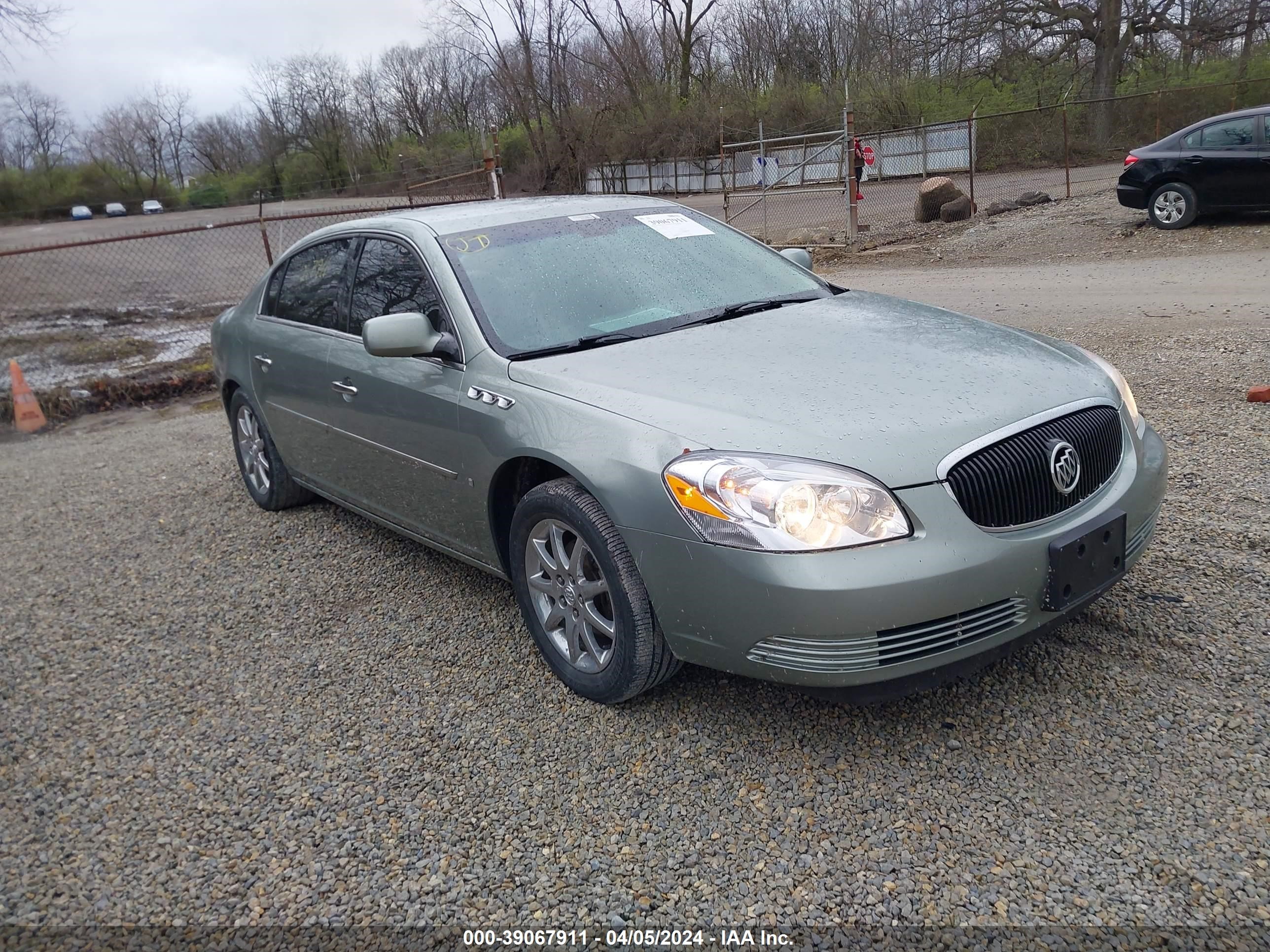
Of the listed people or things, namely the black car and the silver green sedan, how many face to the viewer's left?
0

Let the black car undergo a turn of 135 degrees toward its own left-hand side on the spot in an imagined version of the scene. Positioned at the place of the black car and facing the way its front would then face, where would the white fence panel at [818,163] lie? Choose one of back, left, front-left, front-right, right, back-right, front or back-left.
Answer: front

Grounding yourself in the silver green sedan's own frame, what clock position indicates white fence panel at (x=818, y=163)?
The white fence panel is roughly at 8 o'clock from the silver green sedan.

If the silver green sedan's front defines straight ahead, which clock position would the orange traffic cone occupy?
The orange traffic cone is roughly at 6 o'clock from the silver green sedan.

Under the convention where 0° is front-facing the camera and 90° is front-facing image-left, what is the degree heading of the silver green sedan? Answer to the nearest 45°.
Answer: approximately 315°

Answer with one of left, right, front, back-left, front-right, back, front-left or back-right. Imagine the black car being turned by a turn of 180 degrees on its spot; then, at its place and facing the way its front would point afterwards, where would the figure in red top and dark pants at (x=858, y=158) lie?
front-right

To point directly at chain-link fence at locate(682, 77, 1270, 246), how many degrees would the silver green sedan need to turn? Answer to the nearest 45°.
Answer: approximately 135° to its left

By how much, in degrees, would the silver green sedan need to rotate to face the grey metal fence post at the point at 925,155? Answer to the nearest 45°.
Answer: approximately 135° to its left

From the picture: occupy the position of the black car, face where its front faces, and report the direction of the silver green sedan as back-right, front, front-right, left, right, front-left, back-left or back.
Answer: right

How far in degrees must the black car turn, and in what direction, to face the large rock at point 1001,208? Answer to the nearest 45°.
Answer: approximately 135° to its left
